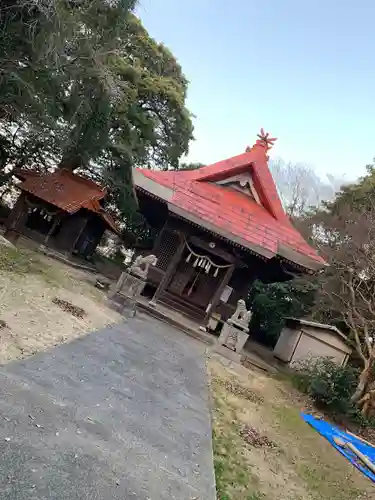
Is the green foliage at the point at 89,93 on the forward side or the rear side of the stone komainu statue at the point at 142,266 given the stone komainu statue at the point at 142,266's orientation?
on the rear side

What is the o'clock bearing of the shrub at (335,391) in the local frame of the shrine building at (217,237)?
The shrub is roughly at 10 o'clock from the shrine building.

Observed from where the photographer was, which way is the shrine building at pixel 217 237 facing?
facing the viewer

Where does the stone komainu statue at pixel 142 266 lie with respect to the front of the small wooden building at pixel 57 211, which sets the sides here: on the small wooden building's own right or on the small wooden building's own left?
on the small wooden building's own left

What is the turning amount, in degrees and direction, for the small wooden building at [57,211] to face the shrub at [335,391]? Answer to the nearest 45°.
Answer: approximately 90° to its left

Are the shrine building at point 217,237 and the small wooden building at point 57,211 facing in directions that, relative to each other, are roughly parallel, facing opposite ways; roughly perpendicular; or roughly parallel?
roughly parallel

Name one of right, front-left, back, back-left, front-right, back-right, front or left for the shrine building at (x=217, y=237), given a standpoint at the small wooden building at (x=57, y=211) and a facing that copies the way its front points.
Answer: left
